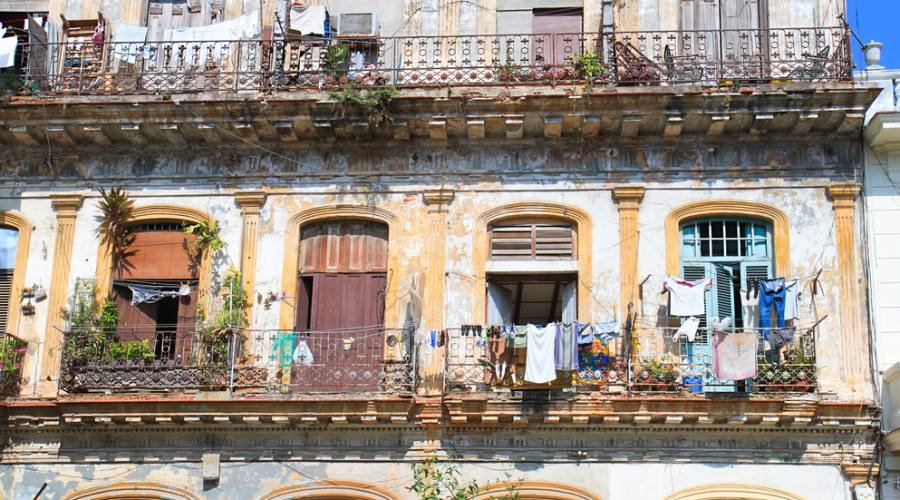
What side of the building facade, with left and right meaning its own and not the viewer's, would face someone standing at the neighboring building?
left

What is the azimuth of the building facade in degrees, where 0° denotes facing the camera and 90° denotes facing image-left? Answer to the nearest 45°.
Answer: approximately 0°
